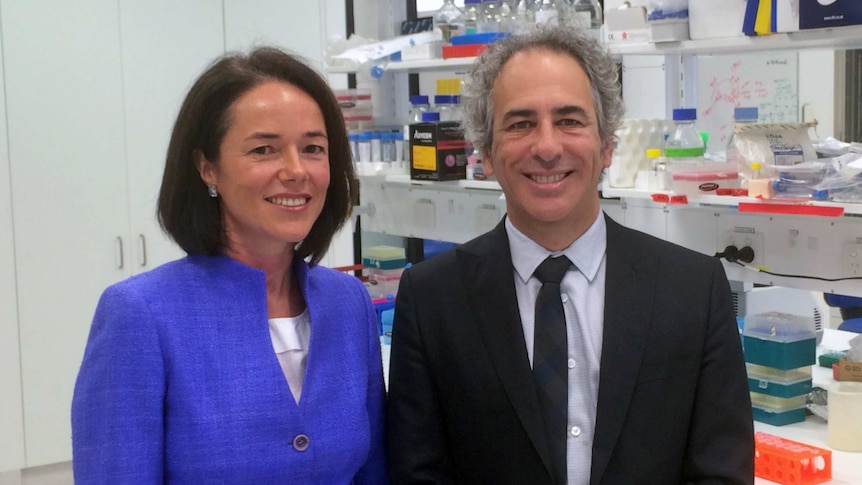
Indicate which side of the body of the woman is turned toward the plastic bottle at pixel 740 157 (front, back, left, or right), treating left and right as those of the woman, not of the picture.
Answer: left

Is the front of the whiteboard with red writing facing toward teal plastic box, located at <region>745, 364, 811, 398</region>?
yes

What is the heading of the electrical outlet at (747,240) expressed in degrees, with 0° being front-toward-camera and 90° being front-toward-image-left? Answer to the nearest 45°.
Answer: approximately 0°

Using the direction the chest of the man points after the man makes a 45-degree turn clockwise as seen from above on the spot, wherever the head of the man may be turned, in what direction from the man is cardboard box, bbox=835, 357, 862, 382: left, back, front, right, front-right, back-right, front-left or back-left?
back

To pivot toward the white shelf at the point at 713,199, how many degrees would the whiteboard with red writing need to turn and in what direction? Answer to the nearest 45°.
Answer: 0° — it already faces it

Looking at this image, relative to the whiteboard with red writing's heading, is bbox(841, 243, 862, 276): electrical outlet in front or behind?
in front

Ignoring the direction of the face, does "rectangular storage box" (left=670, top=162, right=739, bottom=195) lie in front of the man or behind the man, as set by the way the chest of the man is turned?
behind

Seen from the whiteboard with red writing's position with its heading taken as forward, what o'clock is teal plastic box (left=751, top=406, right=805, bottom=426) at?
The teal plastic box is roughly at 12 o'clock from the whiteboard with red writing.

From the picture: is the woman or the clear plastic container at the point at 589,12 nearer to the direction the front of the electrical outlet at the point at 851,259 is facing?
the woman
